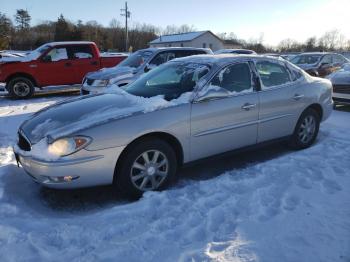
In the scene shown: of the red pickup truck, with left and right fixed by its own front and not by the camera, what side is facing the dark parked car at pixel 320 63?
back

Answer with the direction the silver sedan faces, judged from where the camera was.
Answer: facing the viewer and to the left of the viewer

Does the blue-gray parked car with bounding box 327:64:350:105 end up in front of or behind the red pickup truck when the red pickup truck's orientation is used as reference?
behind

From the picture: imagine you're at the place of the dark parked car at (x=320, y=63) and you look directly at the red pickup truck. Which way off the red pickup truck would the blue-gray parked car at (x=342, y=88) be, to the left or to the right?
left

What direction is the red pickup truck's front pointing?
to the viewer's left

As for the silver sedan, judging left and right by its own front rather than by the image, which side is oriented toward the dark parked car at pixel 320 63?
back

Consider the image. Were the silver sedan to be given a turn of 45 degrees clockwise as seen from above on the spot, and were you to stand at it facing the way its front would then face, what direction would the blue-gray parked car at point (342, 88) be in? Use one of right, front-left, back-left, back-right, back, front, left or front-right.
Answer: back-right

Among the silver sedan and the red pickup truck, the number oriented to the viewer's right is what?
0
